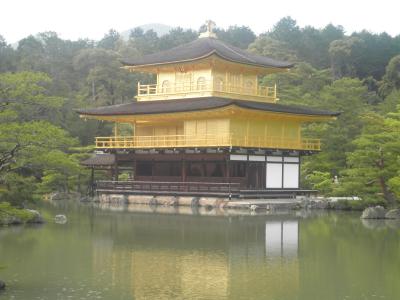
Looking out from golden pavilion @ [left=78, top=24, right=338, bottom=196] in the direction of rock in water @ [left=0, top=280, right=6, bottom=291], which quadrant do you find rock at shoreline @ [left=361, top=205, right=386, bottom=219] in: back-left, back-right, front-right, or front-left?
front-left

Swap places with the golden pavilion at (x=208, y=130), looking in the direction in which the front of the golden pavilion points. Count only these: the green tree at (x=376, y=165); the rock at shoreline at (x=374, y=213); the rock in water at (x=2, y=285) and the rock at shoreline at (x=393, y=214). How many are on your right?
0

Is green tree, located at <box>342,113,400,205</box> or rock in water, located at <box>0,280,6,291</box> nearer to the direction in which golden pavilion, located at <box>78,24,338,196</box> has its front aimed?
the rock in water

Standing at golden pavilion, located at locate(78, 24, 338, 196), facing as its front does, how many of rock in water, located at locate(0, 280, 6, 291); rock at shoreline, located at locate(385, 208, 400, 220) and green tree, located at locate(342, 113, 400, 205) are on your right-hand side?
0

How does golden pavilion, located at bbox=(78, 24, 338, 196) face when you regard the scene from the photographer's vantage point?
facing the viewer and to the left of the viewer

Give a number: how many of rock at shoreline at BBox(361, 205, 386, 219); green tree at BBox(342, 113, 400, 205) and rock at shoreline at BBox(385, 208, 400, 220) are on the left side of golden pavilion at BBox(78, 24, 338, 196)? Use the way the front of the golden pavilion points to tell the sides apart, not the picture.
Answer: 3

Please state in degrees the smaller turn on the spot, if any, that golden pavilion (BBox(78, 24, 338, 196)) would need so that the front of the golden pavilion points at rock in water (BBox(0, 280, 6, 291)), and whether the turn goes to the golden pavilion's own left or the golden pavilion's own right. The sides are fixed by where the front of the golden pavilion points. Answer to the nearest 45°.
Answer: approximately 45° to the golden pavilion's own left

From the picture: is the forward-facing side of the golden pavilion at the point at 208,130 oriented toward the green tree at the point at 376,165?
no

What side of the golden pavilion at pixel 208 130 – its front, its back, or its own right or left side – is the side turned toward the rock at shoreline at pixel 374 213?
left

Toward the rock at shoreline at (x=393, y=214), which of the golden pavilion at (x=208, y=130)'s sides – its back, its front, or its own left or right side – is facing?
left
